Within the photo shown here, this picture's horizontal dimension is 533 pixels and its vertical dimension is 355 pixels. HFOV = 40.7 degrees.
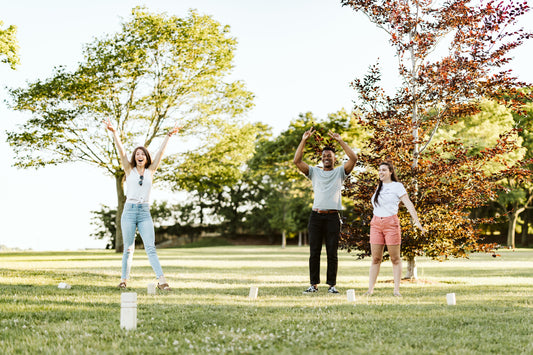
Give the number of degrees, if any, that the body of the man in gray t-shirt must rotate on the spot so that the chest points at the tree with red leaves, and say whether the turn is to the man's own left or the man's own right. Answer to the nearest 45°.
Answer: approximately 135° to the man's own left

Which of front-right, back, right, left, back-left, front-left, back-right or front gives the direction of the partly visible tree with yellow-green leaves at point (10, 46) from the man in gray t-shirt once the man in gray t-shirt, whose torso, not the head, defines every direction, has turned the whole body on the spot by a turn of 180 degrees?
front-left

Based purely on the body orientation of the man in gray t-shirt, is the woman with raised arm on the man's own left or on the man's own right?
on the man's own right

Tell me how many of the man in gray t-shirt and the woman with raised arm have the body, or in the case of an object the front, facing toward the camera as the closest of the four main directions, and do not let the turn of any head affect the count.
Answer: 2

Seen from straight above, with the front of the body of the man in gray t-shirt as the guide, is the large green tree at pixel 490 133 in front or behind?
behind

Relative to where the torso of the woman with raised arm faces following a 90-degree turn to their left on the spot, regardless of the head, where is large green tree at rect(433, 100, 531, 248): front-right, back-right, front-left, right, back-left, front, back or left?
front-left
